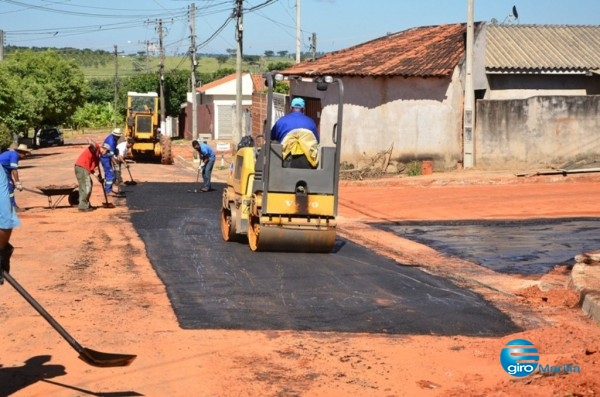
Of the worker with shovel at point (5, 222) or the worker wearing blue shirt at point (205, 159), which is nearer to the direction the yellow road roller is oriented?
the worker wearing blue shirt

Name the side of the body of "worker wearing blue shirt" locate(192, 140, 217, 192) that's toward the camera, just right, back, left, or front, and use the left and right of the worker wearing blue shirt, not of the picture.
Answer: left

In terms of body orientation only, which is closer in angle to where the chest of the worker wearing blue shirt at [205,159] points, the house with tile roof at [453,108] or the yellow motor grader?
the yellow motor grader

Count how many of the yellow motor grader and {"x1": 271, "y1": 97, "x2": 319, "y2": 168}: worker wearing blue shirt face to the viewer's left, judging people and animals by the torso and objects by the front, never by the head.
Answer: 0

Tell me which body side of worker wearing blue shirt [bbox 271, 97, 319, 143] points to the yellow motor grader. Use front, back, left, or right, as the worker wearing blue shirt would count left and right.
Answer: front

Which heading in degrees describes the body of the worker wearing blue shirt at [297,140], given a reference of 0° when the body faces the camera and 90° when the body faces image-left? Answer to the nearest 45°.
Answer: approximately 180°

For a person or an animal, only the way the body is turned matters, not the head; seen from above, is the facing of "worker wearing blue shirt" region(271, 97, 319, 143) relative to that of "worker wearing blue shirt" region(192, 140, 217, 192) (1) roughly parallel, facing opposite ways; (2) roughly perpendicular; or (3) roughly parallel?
roughly perpendicular

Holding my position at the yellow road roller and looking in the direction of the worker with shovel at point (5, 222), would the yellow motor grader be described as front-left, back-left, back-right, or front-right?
back-right
